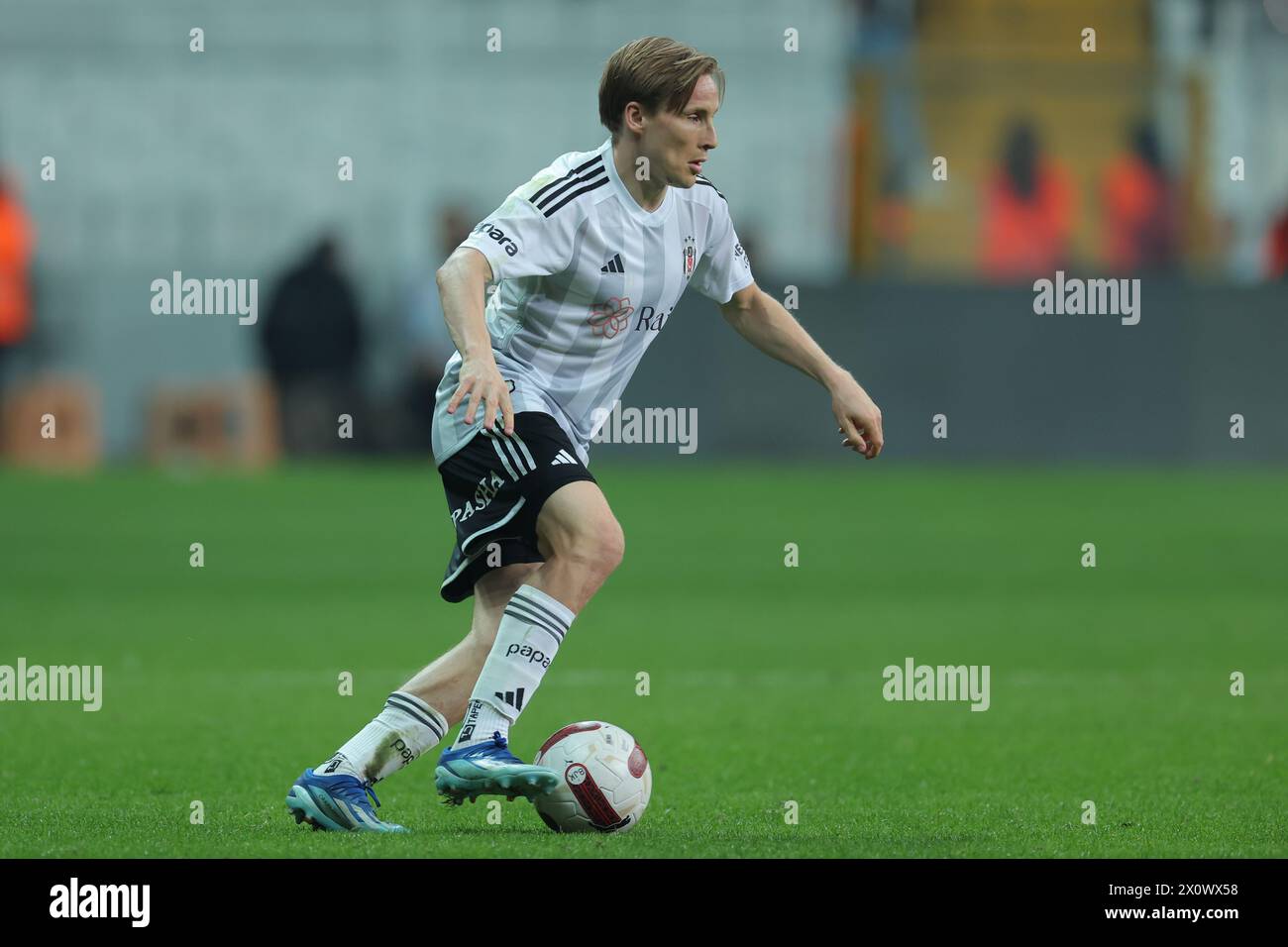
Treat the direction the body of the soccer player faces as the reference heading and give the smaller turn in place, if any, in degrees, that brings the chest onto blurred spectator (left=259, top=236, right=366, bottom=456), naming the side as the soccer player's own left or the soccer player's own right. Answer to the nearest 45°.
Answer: approximately 135° to the soccer player's own left

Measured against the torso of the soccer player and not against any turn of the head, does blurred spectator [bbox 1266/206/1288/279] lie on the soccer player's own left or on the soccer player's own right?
on the soccer player's own left

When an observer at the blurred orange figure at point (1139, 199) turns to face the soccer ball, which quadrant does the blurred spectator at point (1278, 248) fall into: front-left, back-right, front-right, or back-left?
back-left

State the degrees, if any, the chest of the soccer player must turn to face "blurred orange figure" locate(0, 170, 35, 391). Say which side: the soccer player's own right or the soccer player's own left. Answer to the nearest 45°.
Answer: approximately 135° to the soccer player's own left

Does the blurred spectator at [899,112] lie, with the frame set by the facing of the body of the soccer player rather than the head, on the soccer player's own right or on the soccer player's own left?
on the soccer player's own left

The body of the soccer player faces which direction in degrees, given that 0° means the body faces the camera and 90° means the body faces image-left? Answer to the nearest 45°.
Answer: approximately 315°

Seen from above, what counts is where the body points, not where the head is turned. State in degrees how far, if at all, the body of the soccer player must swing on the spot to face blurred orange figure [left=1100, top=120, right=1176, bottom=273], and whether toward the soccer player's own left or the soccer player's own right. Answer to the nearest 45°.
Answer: approximately 135° to the soccer player's own left

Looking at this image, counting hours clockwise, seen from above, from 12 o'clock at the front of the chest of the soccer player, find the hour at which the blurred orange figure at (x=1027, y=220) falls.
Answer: The blurred orange figure is roughly at 8 o'clock from the soccer player.

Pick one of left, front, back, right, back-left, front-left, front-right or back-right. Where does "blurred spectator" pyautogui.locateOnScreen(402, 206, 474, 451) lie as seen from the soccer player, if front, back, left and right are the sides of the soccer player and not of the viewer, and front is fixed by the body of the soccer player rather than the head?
back-left
